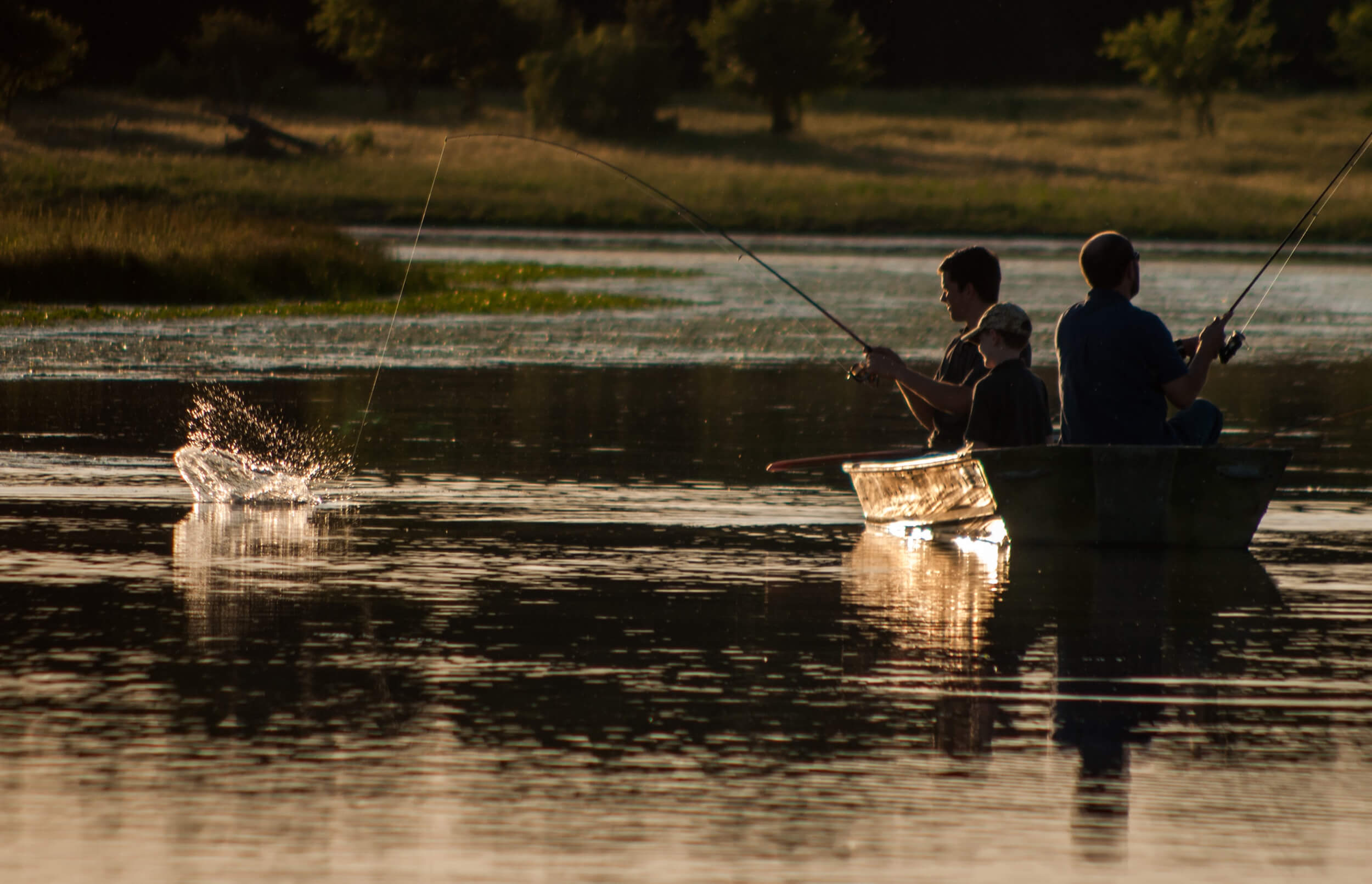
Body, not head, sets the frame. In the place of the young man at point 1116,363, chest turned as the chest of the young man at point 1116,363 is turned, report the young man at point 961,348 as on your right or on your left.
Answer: on your left

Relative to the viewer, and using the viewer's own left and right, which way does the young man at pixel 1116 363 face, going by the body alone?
facing away from the viewer and to the right of the viewer

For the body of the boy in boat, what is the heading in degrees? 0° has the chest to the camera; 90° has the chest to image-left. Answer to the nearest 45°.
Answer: approximately 135°

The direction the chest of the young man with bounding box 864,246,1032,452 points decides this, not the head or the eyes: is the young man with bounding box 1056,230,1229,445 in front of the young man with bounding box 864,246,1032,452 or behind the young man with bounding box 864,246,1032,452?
behind

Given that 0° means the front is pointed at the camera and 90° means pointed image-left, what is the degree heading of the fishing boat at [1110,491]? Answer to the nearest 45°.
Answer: approximately 135°

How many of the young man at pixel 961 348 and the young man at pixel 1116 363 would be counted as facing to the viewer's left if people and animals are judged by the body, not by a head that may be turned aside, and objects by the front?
1

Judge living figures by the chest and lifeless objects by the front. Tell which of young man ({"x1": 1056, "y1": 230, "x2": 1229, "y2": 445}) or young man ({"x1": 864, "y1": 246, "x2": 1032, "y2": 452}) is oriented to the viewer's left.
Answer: young man ({"x1": 864, "y1": 246, "x2": 1032, "y2": 452})

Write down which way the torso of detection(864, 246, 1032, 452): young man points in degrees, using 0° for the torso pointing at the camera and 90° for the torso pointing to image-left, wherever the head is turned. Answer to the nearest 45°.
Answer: approximately 90°

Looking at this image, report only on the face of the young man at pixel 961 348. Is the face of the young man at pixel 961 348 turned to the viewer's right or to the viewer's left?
to the viewer's left

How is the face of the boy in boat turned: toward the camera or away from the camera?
away from the camera
